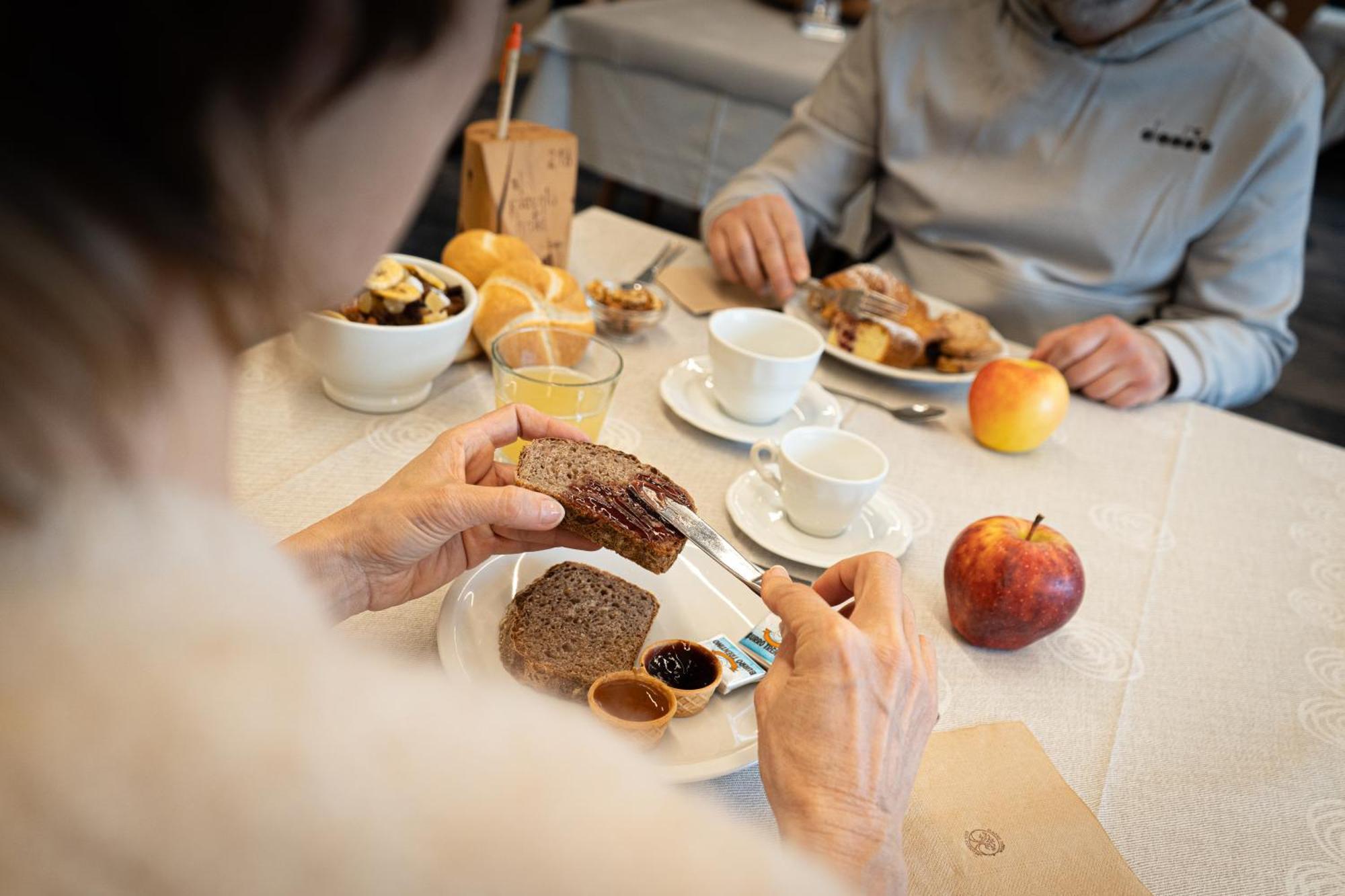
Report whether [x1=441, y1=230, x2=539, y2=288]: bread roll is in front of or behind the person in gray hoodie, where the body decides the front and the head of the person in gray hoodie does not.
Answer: in front

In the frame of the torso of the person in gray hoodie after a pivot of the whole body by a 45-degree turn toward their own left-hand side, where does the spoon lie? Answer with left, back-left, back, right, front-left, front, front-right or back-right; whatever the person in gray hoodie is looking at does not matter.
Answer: front

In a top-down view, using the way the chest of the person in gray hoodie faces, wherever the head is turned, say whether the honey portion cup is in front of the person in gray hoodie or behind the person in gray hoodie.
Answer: in front

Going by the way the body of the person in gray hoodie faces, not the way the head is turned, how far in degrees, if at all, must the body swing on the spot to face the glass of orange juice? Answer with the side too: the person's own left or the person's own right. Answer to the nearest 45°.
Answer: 0° — they already face it

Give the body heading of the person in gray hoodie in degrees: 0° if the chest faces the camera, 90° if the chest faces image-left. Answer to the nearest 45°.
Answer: approximately 45°

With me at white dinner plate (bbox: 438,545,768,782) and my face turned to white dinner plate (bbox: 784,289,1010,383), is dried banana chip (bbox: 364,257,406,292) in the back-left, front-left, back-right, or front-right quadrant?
front-left

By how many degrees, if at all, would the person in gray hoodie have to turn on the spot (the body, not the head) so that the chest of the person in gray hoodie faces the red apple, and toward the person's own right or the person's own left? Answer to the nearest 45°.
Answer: approximately 45° to the person's own left

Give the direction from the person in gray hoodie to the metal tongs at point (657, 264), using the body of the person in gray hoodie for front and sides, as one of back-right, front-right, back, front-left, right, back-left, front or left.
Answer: front

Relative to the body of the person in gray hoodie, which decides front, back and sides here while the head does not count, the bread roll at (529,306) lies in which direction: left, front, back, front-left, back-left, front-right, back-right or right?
front

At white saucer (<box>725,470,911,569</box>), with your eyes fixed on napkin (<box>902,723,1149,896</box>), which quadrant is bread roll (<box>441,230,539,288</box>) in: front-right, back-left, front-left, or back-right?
back-right
